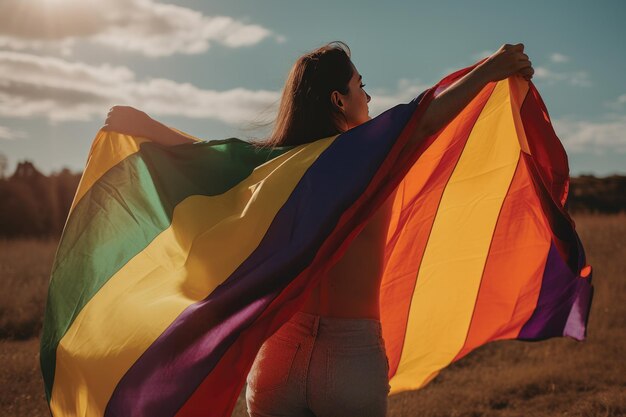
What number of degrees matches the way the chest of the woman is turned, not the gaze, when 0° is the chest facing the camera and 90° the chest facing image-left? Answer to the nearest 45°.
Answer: approximately 180°

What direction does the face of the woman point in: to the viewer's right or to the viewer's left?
to the viewer's right
